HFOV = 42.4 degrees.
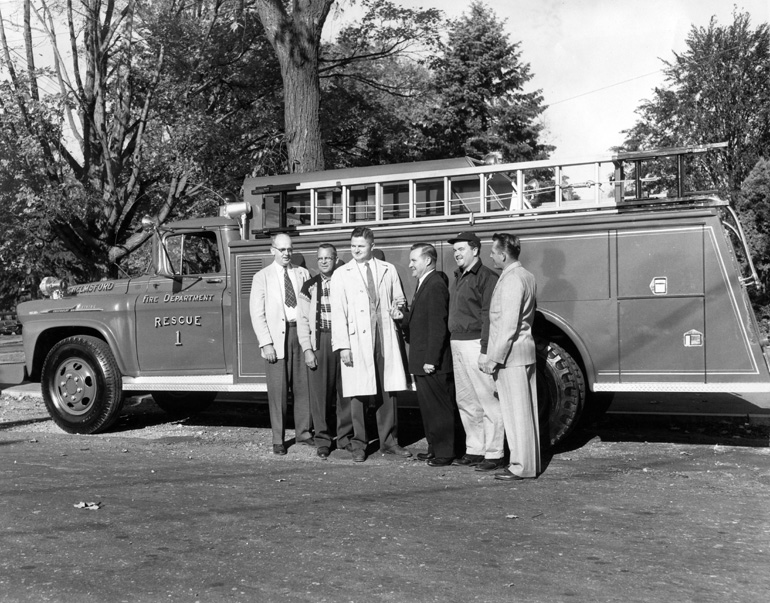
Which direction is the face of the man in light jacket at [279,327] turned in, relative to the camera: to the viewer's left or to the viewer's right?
to the viewer's right

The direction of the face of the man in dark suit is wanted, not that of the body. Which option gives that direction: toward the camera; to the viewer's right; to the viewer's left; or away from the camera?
to the viewer's left

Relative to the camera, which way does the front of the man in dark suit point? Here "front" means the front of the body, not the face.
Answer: to the viewer's left

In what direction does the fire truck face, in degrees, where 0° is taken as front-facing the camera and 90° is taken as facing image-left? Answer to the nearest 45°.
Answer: approximately 90°

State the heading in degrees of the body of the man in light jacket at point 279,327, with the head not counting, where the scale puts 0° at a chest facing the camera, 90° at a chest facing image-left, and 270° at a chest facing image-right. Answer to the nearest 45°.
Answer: approximately 315°

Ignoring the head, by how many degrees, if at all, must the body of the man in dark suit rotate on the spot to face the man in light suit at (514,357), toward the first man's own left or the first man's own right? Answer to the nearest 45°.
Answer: approximately 135° to the first man's own left

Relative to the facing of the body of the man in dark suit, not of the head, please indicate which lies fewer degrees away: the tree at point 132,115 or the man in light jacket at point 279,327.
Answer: the man in light jacket

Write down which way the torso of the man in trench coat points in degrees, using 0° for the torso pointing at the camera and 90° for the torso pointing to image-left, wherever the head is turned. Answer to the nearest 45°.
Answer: approximately 0°

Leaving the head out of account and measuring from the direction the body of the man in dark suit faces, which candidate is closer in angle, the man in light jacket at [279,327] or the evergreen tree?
the man in light jacket

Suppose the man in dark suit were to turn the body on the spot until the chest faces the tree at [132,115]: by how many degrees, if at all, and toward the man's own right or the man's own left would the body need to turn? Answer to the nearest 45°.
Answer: approximately 45° to the man's own right

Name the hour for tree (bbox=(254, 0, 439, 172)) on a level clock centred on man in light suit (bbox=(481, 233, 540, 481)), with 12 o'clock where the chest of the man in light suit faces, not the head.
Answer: The tree is roughly at 2 o'clock from the man in light suit.

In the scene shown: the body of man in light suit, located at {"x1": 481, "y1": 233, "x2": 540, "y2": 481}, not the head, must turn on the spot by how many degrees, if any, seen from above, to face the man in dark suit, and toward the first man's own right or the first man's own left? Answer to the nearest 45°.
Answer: approximately 45° to the first man's own right

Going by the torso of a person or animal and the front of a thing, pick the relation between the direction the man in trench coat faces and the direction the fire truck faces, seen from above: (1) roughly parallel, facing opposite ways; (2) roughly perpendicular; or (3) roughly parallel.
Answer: roughly perpendicular

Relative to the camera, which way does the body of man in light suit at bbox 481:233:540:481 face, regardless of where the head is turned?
to the viewer's left
